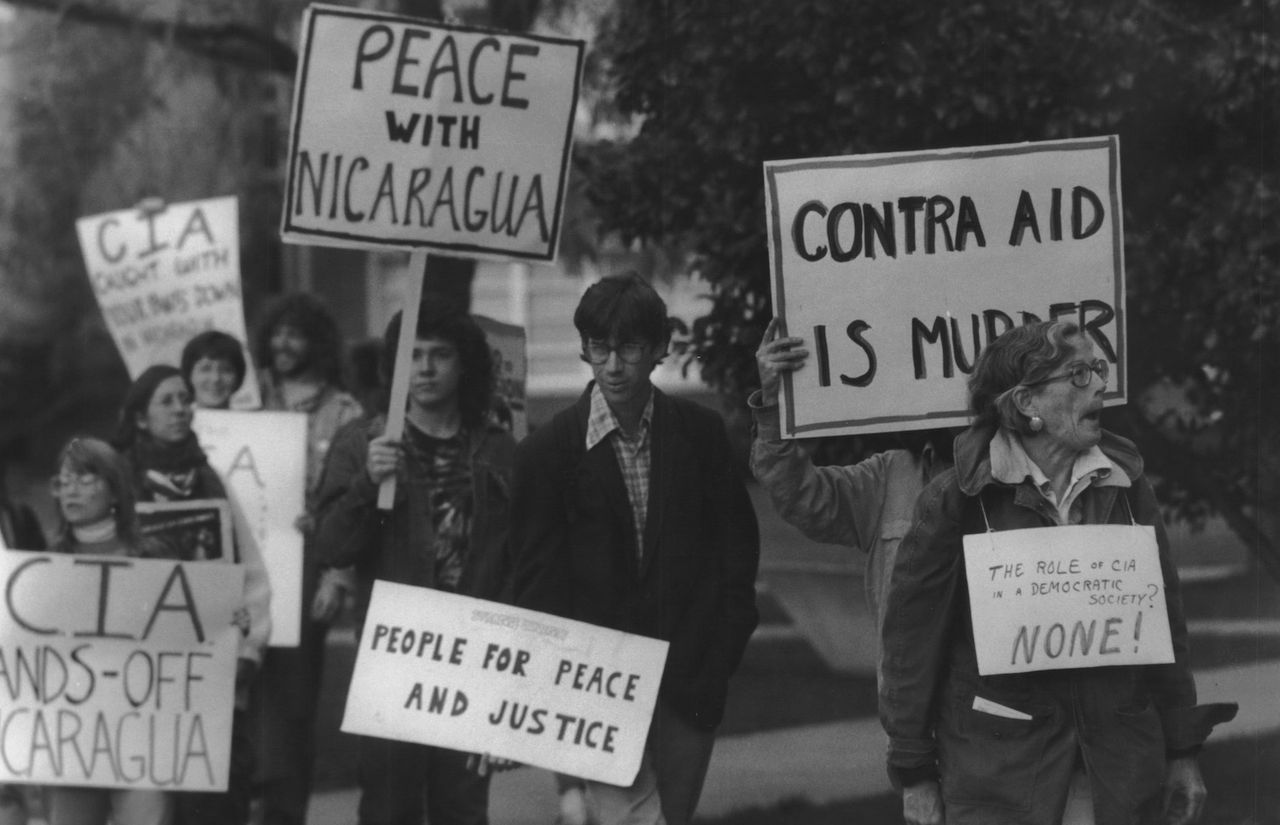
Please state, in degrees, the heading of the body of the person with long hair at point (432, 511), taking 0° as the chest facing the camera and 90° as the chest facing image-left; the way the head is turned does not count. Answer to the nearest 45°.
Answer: approximately 0°

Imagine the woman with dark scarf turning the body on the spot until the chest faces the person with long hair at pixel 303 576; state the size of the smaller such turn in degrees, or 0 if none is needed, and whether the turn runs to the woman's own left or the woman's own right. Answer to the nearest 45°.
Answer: approximately 90° to the woman's own left

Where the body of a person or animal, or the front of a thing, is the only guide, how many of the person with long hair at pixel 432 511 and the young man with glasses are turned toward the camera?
2

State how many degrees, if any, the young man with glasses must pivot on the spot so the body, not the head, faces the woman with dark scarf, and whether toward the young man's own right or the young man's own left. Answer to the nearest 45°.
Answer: approximately 135° to the young man's own right

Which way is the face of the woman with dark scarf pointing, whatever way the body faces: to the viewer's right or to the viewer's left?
to the viewer's right

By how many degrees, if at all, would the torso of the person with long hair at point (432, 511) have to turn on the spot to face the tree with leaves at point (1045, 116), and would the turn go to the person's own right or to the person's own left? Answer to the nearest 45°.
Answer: approximately 90° to the person's own left
